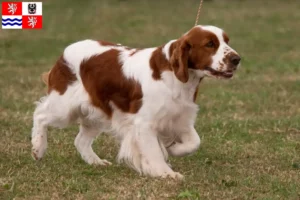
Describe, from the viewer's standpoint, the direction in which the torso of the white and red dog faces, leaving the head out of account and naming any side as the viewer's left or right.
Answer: facing the viewer and to the right of the viewer
